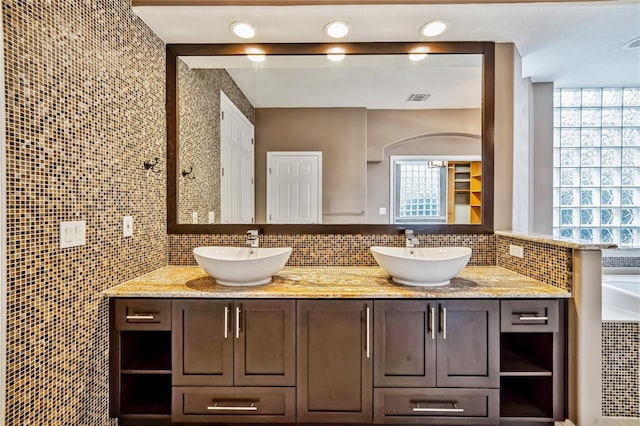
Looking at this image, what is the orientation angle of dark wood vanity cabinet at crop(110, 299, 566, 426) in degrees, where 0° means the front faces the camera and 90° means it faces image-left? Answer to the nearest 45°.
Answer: approximately 0°

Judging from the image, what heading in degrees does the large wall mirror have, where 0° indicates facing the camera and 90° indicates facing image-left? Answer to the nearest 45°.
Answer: approximately 0°

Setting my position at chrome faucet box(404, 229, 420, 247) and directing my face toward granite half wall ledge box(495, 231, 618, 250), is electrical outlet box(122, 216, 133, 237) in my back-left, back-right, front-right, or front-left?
back-right

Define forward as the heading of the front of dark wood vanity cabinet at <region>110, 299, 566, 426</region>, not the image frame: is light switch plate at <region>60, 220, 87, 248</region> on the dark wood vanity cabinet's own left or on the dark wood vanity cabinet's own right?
on the dark wood vanity cabinet's own right

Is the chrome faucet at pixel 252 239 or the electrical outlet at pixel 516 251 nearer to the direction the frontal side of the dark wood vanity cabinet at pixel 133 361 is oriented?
the electrical outlet

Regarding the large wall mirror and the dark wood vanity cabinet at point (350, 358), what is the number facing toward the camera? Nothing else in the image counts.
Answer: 2

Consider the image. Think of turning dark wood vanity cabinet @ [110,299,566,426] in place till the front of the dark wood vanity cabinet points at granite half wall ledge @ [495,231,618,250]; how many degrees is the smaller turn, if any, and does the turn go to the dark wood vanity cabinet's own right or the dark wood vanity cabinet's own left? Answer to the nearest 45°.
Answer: approximately 90° to the dark wood vanity cabinet's own left

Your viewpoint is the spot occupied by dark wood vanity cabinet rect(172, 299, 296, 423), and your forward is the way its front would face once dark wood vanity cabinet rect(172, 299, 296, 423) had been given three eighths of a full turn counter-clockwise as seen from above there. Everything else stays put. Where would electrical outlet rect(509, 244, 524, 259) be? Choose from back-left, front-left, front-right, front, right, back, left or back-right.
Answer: front-right
